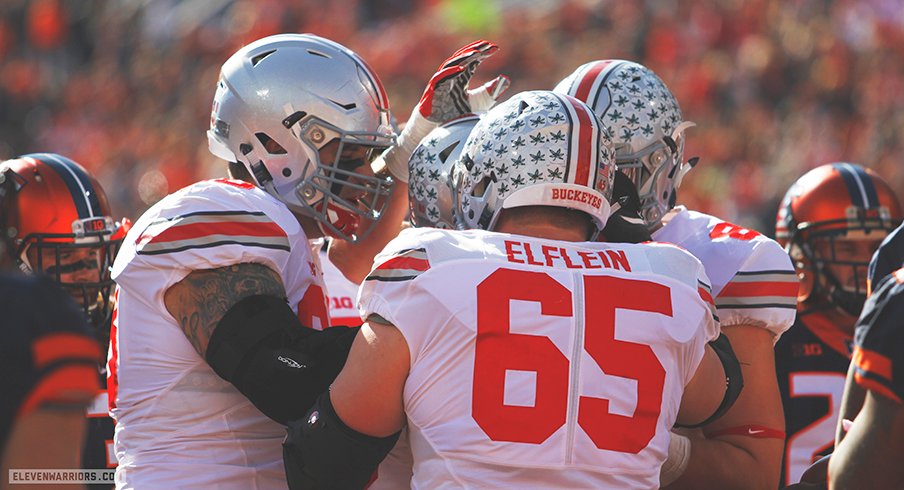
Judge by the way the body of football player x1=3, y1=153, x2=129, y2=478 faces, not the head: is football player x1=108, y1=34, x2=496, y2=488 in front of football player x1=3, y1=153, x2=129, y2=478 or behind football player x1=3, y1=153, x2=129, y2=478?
in front

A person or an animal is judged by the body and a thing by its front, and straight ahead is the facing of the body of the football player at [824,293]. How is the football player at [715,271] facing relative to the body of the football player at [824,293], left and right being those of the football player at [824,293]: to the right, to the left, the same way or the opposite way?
to the right

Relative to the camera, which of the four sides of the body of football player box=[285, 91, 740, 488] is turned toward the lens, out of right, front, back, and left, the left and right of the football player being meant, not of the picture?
back

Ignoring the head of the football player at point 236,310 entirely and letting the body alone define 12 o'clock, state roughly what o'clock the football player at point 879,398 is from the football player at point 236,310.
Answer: the football player at point 879,398 is roughly at 1 o'clock from the football player at point 236,310.

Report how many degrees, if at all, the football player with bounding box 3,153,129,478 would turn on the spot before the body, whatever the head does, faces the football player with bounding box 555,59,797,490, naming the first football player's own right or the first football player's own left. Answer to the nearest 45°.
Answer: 0° — they already face them

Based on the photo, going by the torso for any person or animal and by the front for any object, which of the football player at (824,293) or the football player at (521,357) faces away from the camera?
the football player at (521,357)

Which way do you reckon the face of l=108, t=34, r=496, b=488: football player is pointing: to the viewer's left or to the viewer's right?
to the viewer's right

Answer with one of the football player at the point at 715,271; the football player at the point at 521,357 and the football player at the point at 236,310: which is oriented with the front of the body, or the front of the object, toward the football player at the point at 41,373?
the football player at the point at 715,271

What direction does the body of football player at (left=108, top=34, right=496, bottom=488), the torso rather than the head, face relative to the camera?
to the viewer's right
